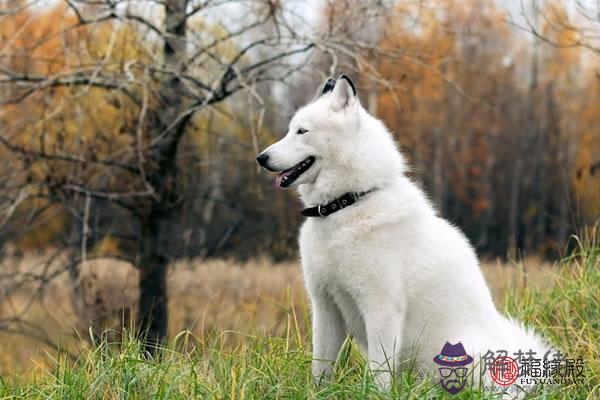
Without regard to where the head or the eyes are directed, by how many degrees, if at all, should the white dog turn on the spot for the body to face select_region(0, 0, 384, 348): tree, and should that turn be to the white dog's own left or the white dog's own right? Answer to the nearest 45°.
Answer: approximately 90° to the white dog's own right

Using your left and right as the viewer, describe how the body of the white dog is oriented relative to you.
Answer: facing the viewer and to the left of the viewer
